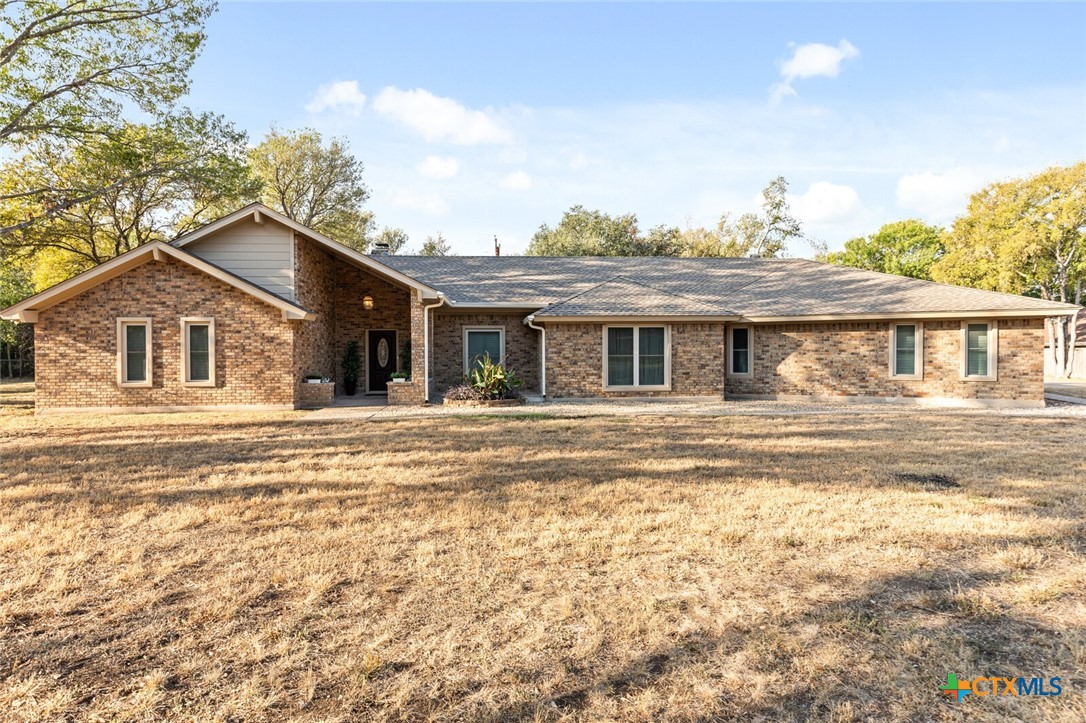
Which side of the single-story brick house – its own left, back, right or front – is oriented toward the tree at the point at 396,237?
back

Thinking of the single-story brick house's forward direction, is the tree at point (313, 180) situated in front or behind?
behind

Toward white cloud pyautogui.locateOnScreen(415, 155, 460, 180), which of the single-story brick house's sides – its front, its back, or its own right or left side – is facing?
back

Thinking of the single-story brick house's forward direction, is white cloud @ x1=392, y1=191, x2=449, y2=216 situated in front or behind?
behind

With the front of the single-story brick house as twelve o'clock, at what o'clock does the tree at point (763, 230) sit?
The tree is roughly at 7 o'clock from the single-story brick house.

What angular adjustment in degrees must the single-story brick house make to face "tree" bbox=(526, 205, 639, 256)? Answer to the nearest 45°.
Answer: approximately 180°

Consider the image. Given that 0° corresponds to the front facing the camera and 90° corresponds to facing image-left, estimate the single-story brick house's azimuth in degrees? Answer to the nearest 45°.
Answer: approximately 0°
